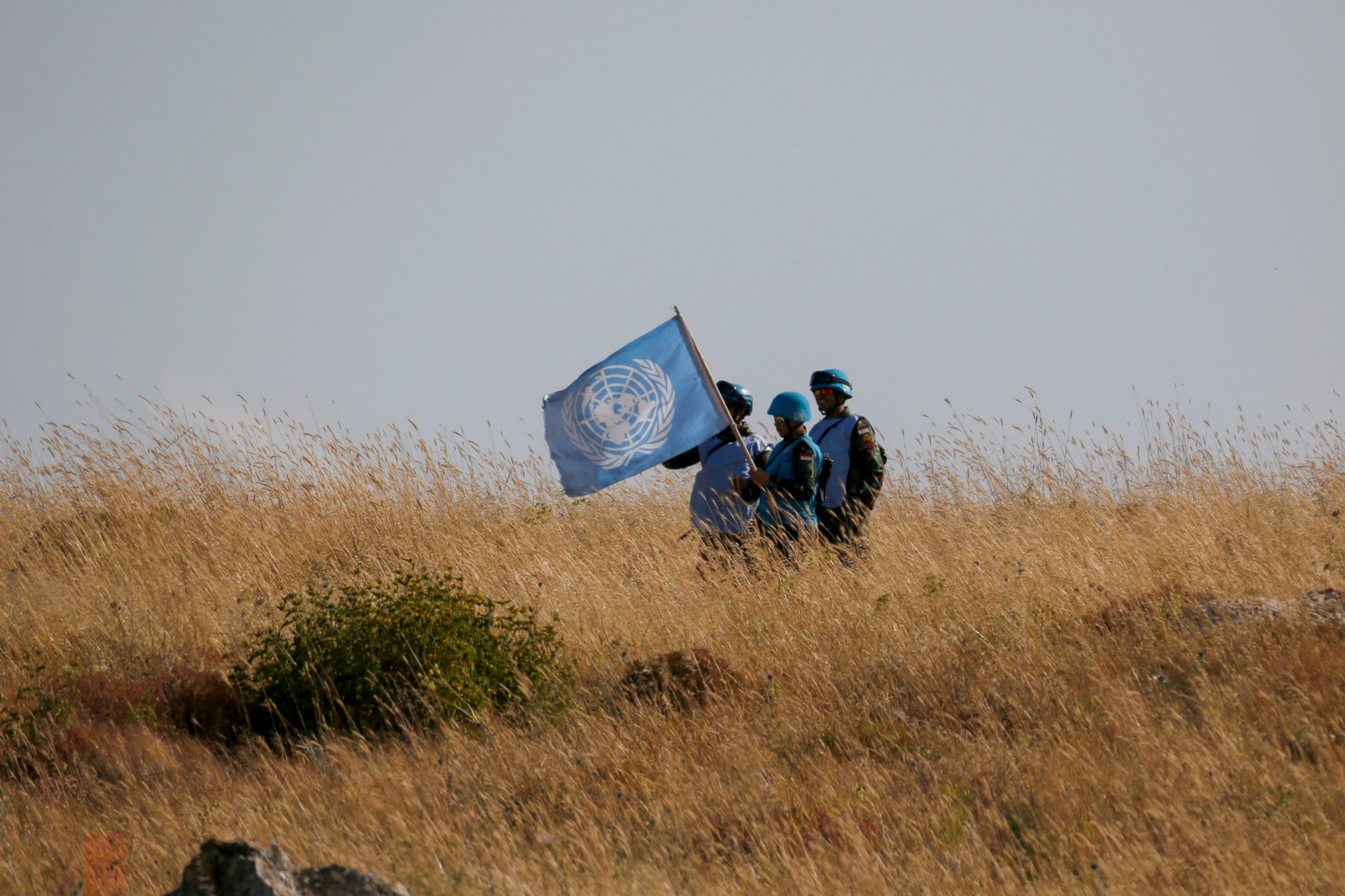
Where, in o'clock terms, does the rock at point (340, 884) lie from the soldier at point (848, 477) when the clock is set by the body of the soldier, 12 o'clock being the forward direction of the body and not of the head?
The rock is roughly at 11 o'clock from the soldier.

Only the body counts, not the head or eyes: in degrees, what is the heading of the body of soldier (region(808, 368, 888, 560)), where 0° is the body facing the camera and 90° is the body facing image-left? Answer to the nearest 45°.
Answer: approximately 45°

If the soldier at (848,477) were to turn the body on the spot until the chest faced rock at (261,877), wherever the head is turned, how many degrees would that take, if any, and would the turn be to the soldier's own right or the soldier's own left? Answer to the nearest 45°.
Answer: approximately 45° to the soldier's own left

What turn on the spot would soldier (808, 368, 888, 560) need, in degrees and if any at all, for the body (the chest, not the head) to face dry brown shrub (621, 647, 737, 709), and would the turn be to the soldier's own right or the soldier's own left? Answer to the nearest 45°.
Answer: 0° — they already face it

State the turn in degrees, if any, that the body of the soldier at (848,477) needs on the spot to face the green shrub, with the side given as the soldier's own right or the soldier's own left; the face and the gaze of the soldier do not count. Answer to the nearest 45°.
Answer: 0° — they already face it
